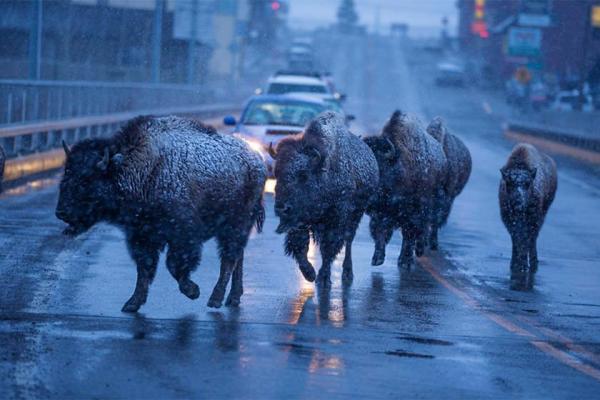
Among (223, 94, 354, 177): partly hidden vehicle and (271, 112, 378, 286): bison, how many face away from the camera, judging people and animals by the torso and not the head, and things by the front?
0

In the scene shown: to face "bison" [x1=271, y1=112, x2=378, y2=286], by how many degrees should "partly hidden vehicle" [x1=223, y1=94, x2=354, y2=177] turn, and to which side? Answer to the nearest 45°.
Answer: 0° — it already faces it

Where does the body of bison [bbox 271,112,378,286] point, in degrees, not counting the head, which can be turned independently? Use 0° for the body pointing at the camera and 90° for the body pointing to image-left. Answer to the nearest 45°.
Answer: approximately 45°

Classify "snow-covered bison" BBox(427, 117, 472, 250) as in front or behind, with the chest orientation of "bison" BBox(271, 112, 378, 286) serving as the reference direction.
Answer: behind

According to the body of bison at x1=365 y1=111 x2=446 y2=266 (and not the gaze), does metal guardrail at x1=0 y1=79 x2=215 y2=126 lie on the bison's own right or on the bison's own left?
on the bison's own right

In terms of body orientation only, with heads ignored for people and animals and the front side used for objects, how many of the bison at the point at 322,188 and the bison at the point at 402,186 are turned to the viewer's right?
0

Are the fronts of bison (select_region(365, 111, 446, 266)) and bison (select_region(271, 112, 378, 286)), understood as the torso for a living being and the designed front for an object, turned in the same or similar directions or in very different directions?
same or similar directions

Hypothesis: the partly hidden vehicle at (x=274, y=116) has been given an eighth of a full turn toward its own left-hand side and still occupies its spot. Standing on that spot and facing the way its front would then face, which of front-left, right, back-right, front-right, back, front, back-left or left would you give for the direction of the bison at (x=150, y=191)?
front-right

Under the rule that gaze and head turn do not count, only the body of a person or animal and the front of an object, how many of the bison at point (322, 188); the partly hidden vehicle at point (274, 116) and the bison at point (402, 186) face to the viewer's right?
0

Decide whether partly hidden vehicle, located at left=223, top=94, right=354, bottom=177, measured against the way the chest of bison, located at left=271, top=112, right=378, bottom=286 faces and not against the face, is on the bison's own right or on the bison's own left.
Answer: on the bison's own right

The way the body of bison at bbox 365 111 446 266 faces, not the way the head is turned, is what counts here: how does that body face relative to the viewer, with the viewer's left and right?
facing the viewer and to the left of the viewer

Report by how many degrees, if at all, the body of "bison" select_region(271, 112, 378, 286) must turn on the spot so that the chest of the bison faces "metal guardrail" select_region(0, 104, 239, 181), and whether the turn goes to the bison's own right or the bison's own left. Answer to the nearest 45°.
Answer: approximately 90° to the bison's own right

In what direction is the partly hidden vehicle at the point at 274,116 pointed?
toward the camera

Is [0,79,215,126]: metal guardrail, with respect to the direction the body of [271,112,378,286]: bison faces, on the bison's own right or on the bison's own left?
on the bison's own right
